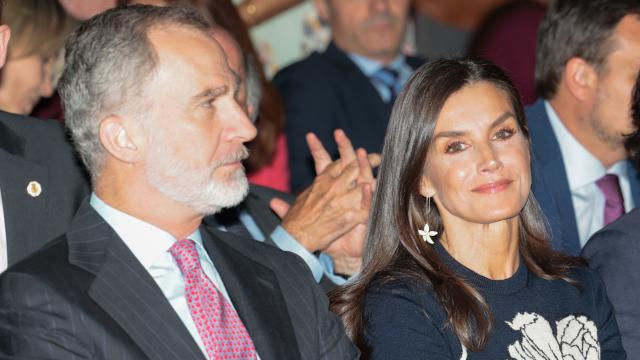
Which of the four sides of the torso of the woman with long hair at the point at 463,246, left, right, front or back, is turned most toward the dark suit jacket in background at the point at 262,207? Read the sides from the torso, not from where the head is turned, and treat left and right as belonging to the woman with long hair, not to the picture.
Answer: back

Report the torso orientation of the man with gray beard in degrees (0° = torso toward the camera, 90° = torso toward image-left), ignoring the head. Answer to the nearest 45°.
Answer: approximately 315°

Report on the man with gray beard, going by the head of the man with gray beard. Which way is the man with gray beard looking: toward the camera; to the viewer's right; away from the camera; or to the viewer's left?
to the viewer's right
